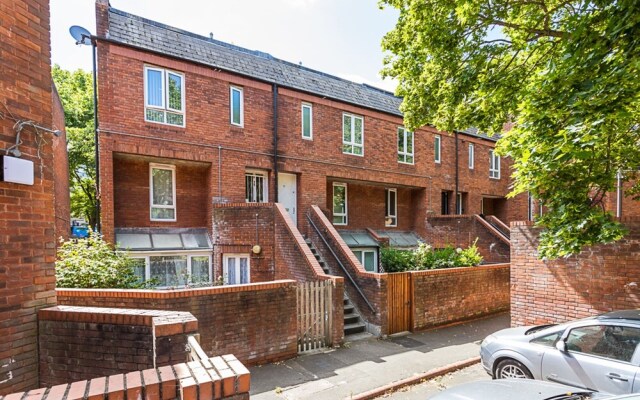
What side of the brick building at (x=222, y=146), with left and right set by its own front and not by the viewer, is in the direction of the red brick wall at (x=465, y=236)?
left

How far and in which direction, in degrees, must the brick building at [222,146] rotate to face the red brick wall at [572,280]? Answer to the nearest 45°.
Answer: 0° — it already faces it

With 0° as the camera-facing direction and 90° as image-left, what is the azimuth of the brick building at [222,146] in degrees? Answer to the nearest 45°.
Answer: approximately 315°

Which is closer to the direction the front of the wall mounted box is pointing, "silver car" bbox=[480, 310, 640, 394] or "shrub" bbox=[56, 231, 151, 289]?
the silver car

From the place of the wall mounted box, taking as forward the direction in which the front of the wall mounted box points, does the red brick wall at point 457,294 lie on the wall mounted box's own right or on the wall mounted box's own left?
on the wall mounted box's own left

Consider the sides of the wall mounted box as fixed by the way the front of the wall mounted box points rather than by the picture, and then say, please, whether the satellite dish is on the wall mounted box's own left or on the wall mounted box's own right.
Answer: on the wall mounted box's own left

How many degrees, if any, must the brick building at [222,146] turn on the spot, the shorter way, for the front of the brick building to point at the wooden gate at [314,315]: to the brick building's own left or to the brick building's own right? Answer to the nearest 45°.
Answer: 0° — it already faces it

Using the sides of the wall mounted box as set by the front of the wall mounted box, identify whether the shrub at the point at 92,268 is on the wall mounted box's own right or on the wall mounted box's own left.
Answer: on the wall mounted box's own left

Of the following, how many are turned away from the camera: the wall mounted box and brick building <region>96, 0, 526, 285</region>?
0

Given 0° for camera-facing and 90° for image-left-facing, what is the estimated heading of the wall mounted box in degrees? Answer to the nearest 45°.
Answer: approximately 315°

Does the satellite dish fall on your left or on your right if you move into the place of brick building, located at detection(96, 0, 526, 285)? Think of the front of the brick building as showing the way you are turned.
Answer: on your right

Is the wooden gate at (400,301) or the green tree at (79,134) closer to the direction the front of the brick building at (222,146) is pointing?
the wooden gate

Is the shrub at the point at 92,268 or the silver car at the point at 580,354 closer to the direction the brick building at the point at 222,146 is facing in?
the silver car
